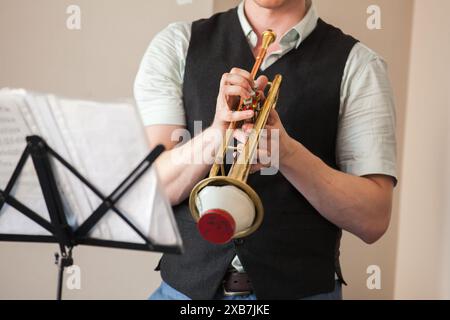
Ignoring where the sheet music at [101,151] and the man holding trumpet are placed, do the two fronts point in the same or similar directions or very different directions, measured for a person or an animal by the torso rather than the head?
very different directions

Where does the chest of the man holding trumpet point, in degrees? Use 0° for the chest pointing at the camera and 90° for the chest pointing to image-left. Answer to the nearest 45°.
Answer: approximately 0°
